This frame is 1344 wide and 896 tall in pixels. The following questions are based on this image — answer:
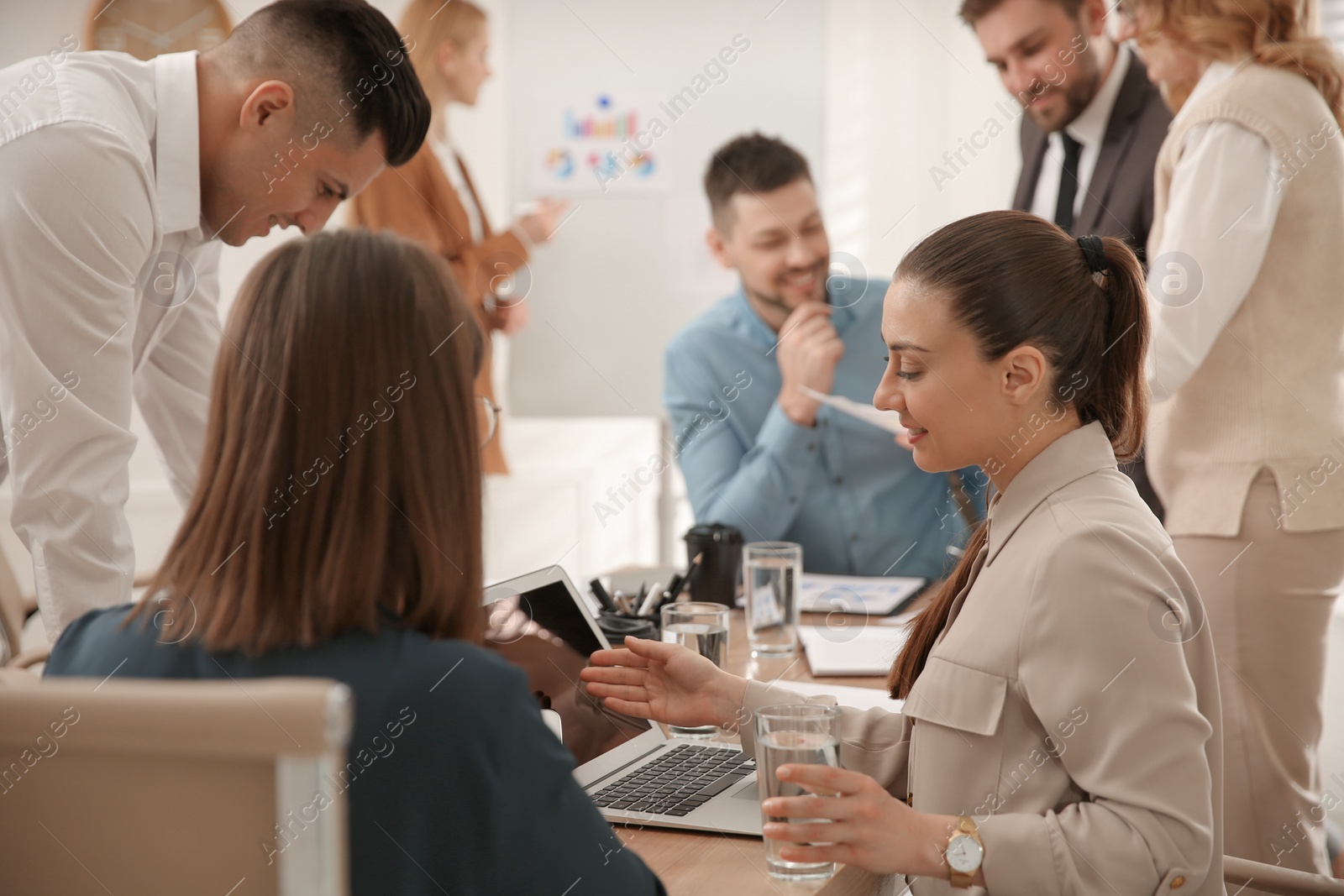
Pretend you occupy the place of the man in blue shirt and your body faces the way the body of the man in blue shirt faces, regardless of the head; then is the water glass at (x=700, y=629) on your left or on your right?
on your right

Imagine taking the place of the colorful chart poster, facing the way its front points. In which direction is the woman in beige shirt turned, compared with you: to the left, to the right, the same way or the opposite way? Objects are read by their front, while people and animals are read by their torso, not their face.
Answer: to the right

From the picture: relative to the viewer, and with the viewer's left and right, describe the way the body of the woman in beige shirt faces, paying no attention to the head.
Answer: facing to the left of the viewer

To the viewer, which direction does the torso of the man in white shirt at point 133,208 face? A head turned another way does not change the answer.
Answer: to the viewer's right

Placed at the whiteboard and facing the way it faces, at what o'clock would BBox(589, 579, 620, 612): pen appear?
The pen is roughly at 12 o'clock from the whiteboard.

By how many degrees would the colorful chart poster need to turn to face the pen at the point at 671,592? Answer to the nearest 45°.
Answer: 0° — it already faces it

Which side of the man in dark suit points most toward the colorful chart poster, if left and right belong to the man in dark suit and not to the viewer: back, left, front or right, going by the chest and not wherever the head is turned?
right

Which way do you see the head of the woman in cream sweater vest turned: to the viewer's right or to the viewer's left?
to the viewer's left

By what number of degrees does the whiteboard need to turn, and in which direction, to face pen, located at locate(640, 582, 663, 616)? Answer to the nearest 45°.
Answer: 0° — it already faces it

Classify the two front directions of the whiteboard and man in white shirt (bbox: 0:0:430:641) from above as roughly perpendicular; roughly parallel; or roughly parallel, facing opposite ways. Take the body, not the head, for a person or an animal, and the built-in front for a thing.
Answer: roughly perpendicular

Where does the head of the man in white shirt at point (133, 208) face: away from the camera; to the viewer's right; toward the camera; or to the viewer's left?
to the viewer's right
